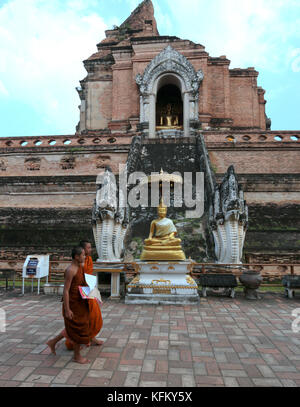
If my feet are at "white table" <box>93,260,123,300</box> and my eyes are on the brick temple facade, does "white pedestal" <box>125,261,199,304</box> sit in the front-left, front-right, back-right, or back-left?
back-right

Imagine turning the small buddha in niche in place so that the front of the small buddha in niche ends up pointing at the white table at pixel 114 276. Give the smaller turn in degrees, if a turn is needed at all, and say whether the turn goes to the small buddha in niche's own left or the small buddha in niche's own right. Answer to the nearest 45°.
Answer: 0° — it already faces it

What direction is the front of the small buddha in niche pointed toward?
toward the camera

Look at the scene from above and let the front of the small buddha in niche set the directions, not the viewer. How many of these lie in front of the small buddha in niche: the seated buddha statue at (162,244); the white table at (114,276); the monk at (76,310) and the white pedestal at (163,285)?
4

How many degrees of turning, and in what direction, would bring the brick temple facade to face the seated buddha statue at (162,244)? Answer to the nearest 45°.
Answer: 0° — it already faces it

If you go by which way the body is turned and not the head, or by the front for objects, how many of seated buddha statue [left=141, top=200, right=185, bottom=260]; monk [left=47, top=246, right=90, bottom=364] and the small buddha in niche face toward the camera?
2

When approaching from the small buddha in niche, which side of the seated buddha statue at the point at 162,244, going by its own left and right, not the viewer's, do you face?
back

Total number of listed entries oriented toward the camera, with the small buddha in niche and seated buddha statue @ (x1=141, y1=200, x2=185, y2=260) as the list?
2

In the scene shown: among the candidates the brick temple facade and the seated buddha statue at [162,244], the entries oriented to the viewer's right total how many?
0

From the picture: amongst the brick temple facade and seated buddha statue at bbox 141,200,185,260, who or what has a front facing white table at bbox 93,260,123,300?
the brick temple facade

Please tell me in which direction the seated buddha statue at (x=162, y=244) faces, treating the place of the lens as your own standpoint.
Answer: facing the viewer

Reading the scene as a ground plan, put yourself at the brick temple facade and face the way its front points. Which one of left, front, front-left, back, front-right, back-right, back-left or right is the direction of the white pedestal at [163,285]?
front
